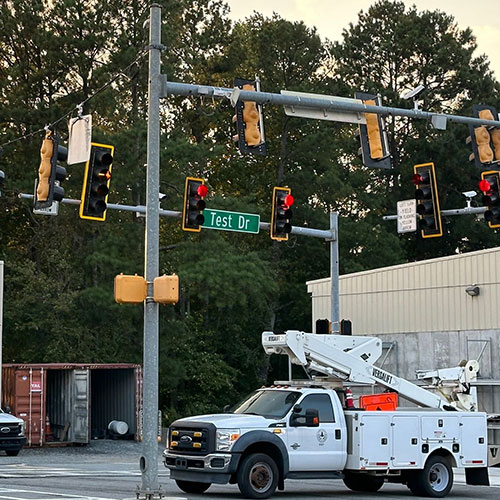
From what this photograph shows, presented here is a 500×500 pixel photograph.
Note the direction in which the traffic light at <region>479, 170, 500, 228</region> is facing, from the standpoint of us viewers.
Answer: facing the viewer and to the left of the viewer

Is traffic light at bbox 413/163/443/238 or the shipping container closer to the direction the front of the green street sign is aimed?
the traffic light

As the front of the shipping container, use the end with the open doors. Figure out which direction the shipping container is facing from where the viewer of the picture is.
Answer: facing the viewer

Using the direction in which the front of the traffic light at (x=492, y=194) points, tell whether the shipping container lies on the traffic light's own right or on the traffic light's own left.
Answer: on the traffic light's own right

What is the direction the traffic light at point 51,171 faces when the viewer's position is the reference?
facing away from the viewer and to the right of the viewer

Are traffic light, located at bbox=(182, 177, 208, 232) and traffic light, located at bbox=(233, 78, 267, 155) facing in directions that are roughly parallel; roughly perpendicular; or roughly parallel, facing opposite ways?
roughly parallel, facing opposite ways

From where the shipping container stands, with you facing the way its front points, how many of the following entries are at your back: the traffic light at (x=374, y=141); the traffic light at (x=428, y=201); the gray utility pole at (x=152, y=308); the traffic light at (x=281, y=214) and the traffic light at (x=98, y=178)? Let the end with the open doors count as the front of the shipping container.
0

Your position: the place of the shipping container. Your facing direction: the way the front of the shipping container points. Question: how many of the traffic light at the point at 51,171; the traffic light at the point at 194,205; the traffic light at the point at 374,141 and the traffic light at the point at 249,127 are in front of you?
4

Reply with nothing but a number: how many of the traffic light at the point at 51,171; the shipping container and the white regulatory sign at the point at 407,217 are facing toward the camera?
2

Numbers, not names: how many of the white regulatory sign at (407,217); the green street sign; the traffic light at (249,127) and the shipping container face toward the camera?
3

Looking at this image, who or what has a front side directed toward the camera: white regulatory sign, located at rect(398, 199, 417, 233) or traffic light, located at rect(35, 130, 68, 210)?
the white regulatory sign

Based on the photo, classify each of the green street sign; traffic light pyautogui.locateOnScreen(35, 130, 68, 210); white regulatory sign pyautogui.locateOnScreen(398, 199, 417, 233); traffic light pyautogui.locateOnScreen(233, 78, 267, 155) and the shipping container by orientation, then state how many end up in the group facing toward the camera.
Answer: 3
